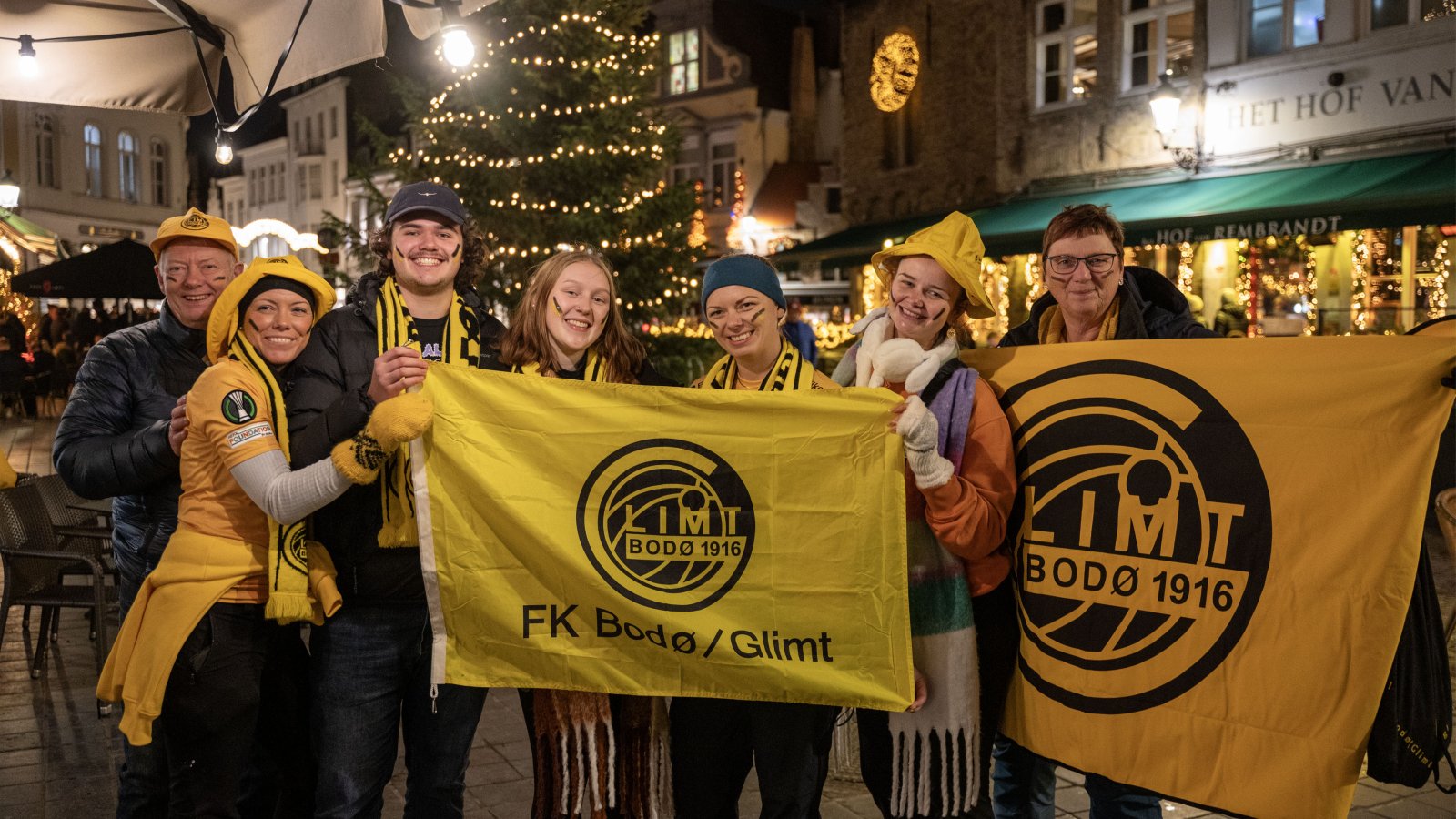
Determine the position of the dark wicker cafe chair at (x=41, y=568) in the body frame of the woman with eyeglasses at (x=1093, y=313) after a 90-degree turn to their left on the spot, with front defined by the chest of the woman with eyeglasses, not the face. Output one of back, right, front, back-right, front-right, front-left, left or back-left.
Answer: back

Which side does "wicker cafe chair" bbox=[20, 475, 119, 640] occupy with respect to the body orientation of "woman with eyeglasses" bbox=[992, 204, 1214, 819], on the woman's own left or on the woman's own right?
on the woman's own right

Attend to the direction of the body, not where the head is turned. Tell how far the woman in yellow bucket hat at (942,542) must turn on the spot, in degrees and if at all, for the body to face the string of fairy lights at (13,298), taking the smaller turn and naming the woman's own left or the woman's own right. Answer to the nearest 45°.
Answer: approximately 90° to the woman's own right

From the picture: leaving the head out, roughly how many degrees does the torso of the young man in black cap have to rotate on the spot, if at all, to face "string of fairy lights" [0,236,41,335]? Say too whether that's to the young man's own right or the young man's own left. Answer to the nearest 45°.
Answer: approximately 180°

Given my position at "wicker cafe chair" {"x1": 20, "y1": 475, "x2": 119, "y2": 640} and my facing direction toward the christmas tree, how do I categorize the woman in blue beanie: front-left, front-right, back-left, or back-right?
back-right

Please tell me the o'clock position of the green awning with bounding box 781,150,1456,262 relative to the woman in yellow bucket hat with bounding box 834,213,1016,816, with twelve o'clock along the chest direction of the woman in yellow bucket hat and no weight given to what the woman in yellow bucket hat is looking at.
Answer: The green awning is roughly at 5 o'clock from the woman in yellow bucket hat.

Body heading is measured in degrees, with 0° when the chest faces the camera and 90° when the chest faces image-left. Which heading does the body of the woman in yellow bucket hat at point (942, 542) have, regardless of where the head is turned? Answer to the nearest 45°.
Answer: approximately 45°

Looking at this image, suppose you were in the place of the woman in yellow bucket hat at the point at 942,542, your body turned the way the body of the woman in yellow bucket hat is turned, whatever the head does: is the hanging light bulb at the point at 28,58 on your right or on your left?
on your right

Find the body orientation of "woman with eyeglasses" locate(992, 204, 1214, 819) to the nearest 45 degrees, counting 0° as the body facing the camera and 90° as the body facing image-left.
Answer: approximately 0°

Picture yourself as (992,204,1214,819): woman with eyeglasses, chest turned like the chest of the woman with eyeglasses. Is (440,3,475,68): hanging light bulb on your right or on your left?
on your right

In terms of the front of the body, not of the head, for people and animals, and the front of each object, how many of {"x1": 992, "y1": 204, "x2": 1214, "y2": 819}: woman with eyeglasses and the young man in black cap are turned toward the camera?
2

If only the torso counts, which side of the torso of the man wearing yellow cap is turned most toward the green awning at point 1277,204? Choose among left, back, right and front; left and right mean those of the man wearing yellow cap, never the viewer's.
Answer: left

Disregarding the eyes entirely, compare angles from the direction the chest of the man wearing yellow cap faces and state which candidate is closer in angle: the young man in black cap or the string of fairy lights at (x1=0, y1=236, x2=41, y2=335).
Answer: the young man in black cap
